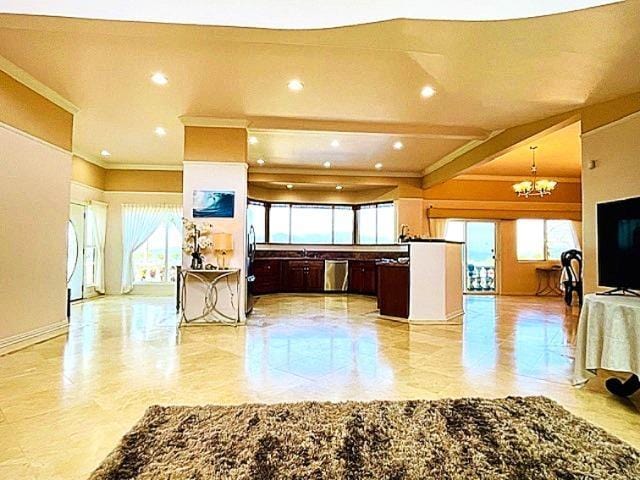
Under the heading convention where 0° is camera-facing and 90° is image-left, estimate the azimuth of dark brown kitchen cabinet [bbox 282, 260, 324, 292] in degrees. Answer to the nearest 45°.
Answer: approximately 0°

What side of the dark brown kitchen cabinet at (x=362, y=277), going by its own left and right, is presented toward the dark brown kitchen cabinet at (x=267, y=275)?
right

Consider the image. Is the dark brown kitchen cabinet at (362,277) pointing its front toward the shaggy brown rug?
yes

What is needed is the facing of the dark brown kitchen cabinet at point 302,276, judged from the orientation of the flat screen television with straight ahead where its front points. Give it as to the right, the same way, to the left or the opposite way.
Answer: to the left

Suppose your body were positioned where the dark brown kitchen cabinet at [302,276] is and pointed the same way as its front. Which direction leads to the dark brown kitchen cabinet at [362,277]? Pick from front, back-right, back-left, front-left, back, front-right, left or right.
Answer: left

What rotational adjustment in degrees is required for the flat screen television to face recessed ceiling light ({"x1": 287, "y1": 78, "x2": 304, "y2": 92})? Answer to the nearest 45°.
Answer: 0° — it already faces it

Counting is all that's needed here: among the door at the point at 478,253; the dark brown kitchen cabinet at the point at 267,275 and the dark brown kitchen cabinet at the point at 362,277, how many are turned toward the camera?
3

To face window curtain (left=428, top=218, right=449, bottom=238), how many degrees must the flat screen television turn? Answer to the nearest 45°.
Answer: approximately 90° to its right

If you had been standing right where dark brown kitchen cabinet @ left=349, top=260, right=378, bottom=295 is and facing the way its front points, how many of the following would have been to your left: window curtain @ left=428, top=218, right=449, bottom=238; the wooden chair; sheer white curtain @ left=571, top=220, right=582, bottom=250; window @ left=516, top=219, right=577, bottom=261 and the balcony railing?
5

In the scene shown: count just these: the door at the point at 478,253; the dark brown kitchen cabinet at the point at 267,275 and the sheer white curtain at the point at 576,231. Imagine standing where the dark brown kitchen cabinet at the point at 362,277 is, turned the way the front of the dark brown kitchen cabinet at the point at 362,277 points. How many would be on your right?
1

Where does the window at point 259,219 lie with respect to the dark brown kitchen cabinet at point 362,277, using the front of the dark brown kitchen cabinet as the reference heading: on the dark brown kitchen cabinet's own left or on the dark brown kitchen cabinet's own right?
on the dark brown kitchen cabinet's own right

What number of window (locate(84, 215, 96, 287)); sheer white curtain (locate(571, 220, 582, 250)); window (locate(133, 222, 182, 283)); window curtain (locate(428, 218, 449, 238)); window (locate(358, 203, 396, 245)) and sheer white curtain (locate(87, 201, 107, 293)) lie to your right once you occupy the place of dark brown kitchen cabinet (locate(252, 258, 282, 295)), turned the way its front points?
3

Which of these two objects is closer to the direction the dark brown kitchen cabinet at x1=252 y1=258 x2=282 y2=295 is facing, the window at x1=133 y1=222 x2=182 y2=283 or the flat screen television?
the flat screen television
